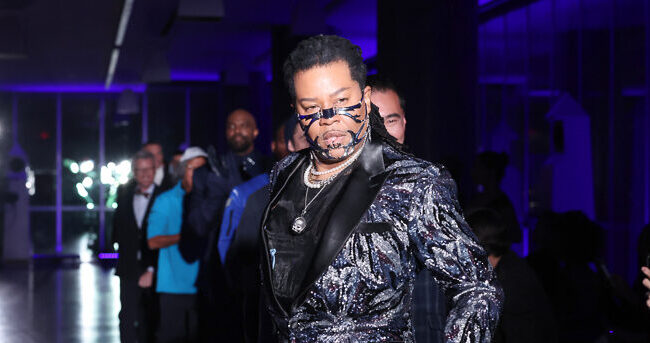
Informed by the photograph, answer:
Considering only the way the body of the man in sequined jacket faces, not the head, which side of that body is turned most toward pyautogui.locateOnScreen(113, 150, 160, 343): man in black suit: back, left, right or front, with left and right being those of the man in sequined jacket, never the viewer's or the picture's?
right

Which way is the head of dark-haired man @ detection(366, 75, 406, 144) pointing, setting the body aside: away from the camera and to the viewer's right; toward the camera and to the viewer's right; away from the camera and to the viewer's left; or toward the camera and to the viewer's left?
toward the camera and to the viewer's left

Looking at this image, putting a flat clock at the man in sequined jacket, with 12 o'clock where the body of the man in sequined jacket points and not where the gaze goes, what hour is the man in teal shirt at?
The man in teal shirt is roughly at 4 o'clock from the man in sequined jacket.

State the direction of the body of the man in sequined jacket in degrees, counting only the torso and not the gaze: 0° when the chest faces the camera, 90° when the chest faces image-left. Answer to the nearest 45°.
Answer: approximately 45°

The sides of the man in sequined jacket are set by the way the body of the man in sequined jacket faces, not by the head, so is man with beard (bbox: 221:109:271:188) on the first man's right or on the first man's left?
on the first man's right

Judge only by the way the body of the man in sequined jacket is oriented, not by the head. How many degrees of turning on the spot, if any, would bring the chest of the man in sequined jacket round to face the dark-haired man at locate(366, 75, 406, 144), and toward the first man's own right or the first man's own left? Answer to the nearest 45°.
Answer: approximately 135° to the first man's own right

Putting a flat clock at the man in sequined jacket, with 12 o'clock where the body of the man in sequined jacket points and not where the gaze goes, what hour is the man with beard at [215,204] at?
The man with beard is roughly at 4 o'clock from the man in sequined jacket.
